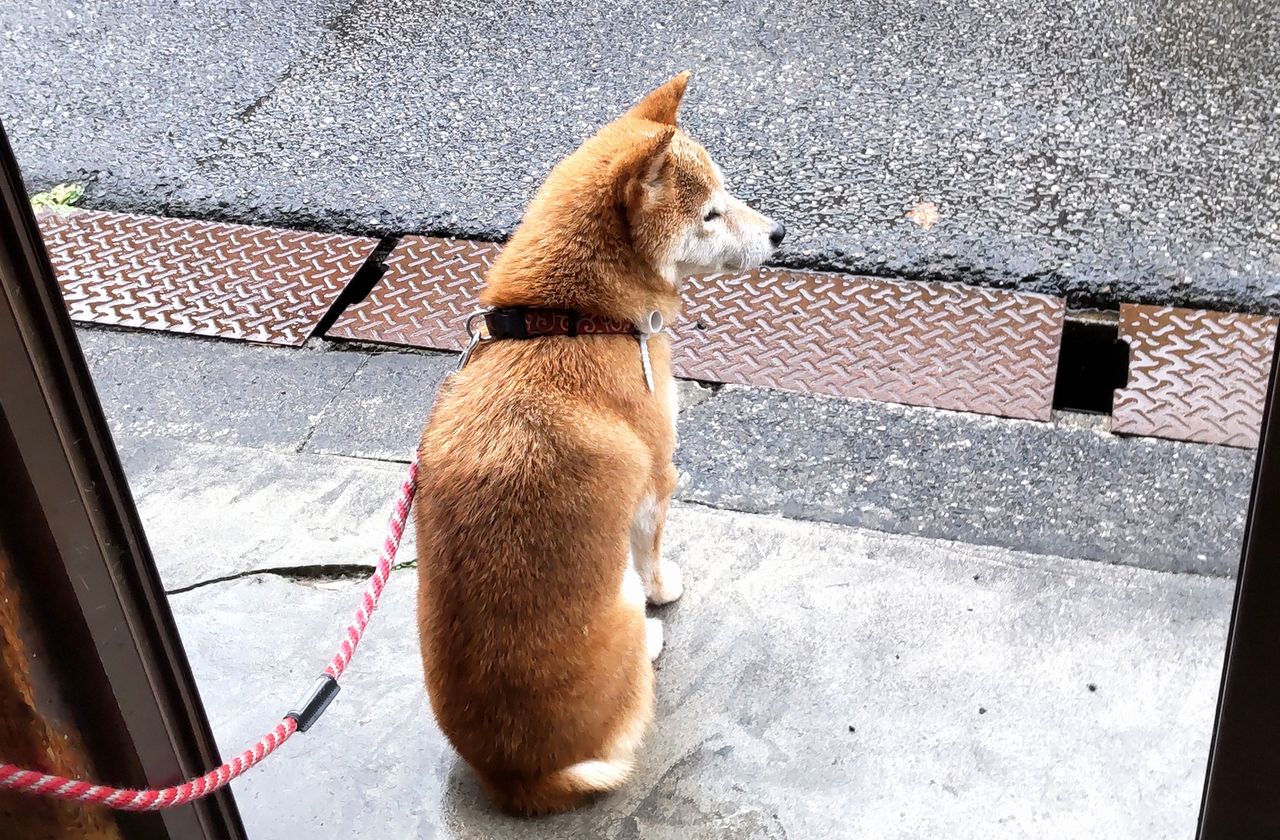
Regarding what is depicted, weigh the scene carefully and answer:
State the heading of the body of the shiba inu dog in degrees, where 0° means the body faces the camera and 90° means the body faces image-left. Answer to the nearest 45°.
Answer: approximately 225°

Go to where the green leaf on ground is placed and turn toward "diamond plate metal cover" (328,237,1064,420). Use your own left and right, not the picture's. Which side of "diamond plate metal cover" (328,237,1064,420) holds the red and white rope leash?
right

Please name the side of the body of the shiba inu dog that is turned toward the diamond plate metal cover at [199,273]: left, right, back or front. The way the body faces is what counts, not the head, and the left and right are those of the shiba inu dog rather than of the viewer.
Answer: left

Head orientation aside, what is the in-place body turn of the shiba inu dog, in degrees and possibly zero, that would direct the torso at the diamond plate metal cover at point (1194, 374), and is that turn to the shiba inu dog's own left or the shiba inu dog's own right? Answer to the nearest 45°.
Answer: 0° — it already faces it

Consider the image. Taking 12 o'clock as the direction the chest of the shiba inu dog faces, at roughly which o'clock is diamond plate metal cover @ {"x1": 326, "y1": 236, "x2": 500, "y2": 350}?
The diamond plate metal cover is roughly at 10 o'clock from the shiba inu dog.

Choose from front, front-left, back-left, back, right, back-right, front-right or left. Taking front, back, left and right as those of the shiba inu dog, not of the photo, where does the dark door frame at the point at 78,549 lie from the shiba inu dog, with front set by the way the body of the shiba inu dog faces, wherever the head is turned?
back

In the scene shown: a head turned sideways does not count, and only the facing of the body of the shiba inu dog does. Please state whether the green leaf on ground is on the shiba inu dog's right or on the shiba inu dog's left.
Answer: on the shiba inu dog's left
